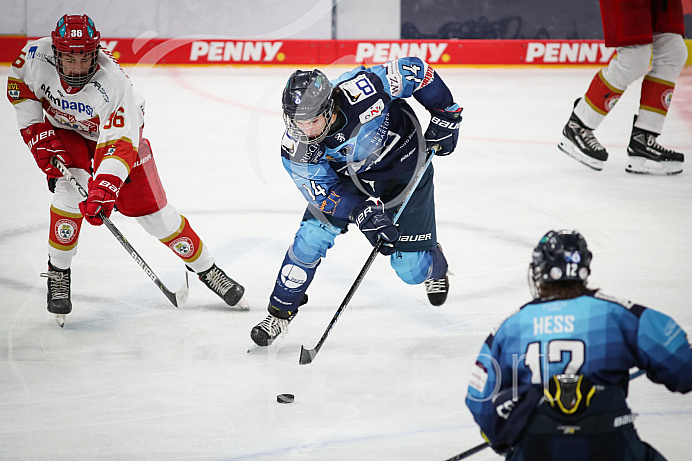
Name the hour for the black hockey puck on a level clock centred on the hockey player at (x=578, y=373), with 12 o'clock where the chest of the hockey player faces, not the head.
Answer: The black hockey puck is roughly at 10 o'clock from the hockey player.

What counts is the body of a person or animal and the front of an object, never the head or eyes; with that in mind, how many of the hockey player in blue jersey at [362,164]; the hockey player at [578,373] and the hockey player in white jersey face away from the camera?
1

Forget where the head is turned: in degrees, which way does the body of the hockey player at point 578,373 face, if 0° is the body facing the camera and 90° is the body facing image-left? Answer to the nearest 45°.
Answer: approximately 180°

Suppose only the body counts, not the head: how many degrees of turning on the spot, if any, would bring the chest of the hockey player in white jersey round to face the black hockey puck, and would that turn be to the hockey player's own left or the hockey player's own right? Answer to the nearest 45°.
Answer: approximately 45° to the hockey player's own left

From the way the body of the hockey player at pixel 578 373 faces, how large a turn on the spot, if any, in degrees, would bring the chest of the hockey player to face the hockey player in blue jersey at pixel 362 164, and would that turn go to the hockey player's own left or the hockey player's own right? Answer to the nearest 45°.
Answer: approximately 45° to the hockey player's own left

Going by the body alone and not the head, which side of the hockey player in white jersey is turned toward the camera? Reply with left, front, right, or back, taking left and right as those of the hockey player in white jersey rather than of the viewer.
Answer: front

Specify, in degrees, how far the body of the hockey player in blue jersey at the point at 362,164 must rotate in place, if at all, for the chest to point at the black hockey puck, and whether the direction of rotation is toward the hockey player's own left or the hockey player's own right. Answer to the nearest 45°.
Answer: approximately 45° to the hockey player's own left

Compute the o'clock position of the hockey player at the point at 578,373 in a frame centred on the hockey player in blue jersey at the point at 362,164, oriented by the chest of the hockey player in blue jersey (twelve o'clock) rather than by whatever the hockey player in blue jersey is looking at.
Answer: The hockey player is roughly at 10 o'clock from the hockey player in blue jersey.

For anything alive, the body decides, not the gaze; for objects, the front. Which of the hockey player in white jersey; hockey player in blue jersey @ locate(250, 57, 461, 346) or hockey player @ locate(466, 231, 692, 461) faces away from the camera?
the hockey player

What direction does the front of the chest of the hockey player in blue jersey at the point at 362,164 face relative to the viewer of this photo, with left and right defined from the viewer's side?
facing the viewer and to the left of the viewer

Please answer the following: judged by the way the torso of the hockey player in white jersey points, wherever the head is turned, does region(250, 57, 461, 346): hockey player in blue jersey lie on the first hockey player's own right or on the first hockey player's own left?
on the first hockey player's own left
